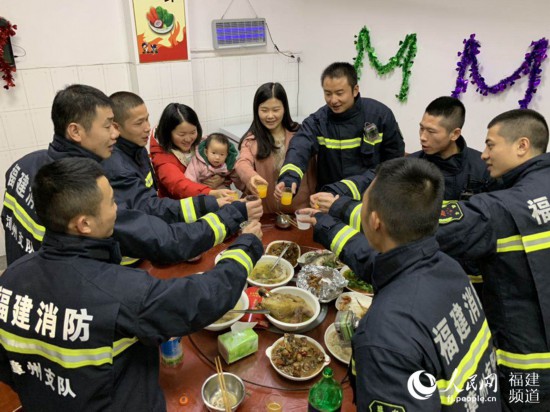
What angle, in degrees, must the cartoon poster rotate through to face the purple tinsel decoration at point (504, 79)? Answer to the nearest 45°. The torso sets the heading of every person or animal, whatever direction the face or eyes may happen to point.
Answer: approximately 45° to its left

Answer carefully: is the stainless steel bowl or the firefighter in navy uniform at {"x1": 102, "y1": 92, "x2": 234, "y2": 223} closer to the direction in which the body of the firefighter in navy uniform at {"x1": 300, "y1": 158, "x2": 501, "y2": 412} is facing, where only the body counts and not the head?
the firefighter in navy uniform

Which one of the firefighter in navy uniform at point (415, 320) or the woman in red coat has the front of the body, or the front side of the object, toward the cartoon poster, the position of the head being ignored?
the firefighter in navy uniform

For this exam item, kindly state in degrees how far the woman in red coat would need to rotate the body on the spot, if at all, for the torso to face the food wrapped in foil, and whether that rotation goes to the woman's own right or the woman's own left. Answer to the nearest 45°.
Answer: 0° — they already face it

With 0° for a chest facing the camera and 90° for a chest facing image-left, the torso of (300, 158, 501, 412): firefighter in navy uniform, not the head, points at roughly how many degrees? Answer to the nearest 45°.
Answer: approximately 135°

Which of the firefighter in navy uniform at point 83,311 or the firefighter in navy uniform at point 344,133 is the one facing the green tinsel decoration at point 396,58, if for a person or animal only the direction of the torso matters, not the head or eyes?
the firefighter in navy uniform at point 83,311

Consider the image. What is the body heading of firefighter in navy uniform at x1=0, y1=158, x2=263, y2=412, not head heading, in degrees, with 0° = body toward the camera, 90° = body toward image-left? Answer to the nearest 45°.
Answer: approximately 225°

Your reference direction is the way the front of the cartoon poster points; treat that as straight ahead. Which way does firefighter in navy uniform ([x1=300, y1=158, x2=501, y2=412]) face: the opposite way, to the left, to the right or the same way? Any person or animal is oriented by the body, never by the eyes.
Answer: the opposite way

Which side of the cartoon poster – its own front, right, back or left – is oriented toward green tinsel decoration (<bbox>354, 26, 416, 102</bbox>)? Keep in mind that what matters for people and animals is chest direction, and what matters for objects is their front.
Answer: left

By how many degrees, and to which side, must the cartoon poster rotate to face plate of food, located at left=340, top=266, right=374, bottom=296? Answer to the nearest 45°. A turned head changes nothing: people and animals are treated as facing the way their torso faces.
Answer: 0° — it already faces it
